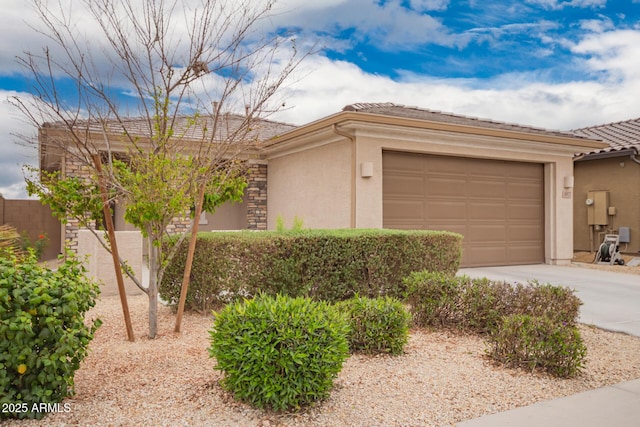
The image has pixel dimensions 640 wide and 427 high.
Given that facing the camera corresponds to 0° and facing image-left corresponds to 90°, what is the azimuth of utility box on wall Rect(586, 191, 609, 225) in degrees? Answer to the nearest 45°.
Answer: approximately 45°

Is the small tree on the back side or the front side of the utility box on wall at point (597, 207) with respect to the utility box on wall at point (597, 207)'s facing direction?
on the front side

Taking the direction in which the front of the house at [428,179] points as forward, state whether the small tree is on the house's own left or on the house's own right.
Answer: on the house's own right

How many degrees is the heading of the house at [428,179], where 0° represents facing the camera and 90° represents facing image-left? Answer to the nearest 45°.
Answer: approximately 315°

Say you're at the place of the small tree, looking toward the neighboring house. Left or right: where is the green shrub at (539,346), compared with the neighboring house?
right

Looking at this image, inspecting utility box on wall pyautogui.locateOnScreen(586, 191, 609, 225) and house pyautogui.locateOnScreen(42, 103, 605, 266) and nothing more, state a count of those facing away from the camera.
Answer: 0

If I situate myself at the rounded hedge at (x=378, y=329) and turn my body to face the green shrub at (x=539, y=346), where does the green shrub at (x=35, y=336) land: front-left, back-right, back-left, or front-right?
back-right

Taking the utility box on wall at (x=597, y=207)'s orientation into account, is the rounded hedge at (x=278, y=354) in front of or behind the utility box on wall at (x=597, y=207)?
in front
